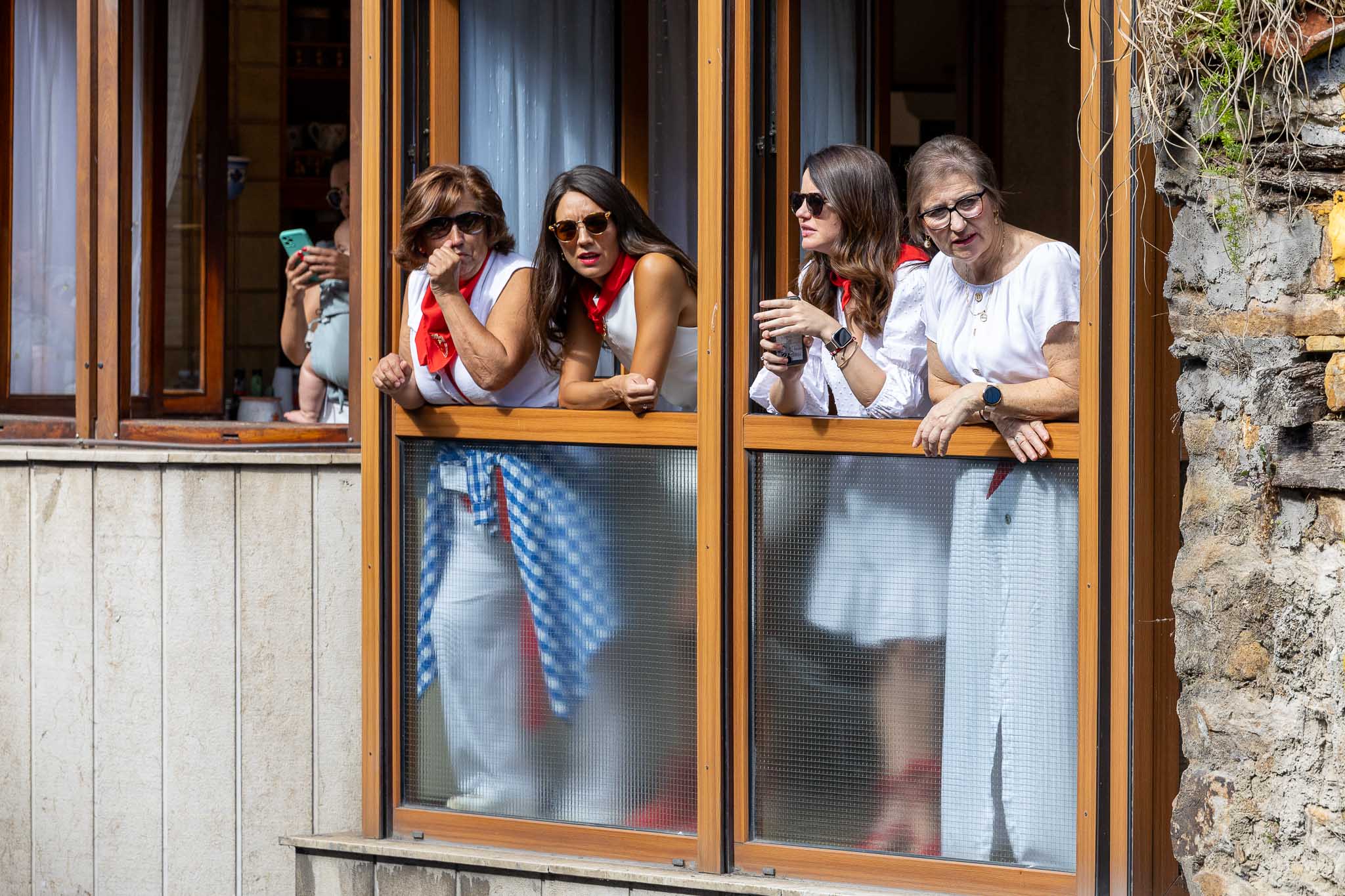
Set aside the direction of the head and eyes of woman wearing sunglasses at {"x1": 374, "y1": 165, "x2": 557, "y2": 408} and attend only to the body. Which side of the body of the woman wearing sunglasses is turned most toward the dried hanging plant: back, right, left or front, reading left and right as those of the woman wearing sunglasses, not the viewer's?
left

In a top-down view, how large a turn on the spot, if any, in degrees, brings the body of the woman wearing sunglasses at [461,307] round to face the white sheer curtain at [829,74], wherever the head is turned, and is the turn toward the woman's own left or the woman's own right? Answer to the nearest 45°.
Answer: approximately 135° to the woman's own left

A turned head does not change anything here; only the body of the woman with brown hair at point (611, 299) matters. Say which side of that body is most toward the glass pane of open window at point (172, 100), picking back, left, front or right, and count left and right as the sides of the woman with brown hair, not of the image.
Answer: right

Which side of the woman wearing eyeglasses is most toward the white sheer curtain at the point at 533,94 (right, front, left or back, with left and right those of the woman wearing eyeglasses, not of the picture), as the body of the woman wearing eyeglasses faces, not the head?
right

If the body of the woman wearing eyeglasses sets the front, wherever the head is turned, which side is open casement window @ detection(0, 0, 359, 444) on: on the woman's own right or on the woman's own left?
on the woman's own right

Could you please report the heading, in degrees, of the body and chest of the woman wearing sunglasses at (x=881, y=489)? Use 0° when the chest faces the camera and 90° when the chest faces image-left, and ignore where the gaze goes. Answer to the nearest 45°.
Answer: approximately 45°

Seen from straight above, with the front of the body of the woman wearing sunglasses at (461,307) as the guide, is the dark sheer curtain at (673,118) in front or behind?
behind

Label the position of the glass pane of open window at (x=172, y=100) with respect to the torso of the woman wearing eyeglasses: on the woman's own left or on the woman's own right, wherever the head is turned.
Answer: on the woman's own right

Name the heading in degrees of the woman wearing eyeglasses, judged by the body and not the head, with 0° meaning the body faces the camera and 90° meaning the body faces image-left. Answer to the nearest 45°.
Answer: approximately 45°
